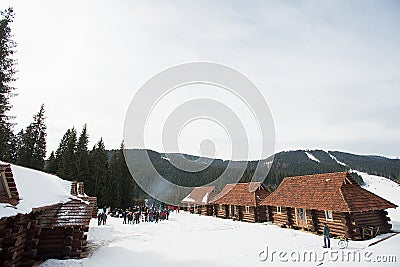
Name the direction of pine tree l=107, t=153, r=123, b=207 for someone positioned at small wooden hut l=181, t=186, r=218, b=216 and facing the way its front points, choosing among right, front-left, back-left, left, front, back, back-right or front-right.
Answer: front-right

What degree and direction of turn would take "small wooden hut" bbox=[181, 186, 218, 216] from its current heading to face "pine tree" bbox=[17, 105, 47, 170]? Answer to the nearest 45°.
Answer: approximately 45° to its right

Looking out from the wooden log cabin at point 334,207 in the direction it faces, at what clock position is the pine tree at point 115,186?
The pine tree is roughly at 2 o'clock from the wooden log cabin.

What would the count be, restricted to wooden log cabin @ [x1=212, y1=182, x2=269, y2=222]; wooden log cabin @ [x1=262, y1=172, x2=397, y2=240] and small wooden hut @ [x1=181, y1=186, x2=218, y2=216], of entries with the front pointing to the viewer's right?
0

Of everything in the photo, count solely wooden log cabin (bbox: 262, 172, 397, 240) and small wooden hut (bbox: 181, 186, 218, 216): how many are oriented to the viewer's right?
0

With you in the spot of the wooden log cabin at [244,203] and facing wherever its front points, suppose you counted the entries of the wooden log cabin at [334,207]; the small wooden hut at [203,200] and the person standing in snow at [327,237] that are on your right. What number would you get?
1

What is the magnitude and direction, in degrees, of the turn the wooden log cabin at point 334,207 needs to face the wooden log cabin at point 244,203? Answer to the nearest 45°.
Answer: approximately 90° to its right

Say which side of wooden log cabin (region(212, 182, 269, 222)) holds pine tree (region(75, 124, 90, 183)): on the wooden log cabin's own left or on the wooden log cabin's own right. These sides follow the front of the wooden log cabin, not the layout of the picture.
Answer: on the wooden log cabin's own right

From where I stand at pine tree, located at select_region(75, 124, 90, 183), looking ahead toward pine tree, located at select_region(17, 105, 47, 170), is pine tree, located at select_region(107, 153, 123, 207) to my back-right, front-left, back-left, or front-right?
back-left

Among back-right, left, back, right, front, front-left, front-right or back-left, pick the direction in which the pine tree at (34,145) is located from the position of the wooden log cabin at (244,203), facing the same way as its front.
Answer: front-right

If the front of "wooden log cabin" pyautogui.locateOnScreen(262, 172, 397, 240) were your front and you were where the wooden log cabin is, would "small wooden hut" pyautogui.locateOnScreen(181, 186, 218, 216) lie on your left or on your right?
on your right

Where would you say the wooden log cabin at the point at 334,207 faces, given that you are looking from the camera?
facing the viewer and to the left of the viewer

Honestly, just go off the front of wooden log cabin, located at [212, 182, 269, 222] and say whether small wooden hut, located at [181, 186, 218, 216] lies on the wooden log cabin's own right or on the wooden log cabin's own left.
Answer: on the wooden log cabin's own right

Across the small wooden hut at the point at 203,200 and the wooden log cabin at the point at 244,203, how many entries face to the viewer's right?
0
